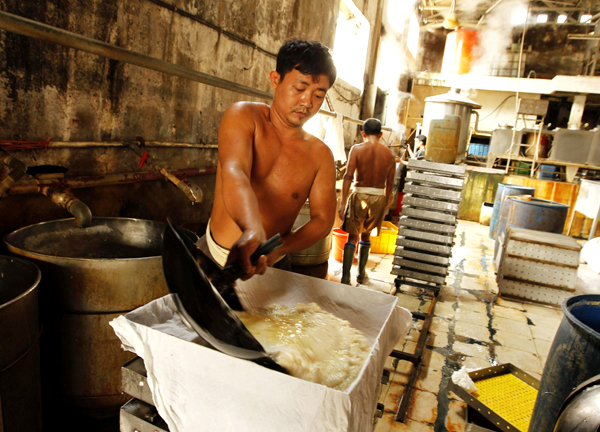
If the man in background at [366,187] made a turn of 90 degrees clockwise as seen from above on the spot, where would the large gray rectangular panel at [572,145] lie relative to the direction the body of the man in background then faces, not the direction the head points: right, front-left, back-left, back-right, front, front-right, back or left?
front-left

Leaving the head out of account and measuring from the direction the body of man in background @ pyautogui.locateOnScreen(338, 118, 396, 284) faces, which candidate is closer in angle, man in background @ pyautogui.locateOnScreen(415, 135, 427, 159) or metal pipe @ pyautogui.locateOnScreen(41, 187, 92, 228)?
the man in background

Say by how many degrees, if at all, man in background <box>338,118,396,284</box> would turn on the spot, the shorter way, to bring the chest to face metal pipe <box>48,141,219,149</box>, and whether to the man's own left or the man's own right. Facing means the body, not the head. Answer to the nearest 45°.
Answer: approximately 135° to the man's own left

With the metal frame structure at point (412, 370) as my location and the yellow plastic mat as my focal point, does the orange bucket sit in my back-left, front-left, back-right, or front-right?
back-left

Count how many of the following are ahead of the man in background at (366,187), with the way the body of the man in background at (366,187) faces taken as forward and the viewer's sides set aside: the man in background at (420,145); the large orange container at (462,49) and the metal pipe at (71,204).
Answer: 2

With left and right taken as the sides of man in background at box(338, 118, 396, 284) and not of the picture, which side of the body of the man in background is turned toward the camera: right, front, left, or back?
back

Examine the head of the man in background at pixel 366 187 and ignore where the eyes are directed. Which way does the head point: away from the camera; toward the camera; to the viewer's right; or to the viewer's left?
away from the camera

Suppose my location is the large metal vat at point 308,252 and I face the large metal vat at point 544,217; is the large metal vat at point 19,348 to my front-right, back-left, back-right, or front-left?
back-right

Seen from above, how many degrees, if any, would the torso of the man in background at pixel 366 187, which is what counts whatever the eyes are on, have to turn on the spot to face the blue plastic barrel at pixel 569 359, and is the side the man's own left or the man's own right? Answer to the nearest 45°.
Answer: approximately 180°

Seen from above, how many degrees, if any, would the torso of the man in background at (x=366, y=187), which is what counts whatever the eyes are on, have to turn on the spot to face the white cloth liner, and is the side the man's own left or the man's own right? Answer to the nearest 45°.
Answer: approximately 180°
